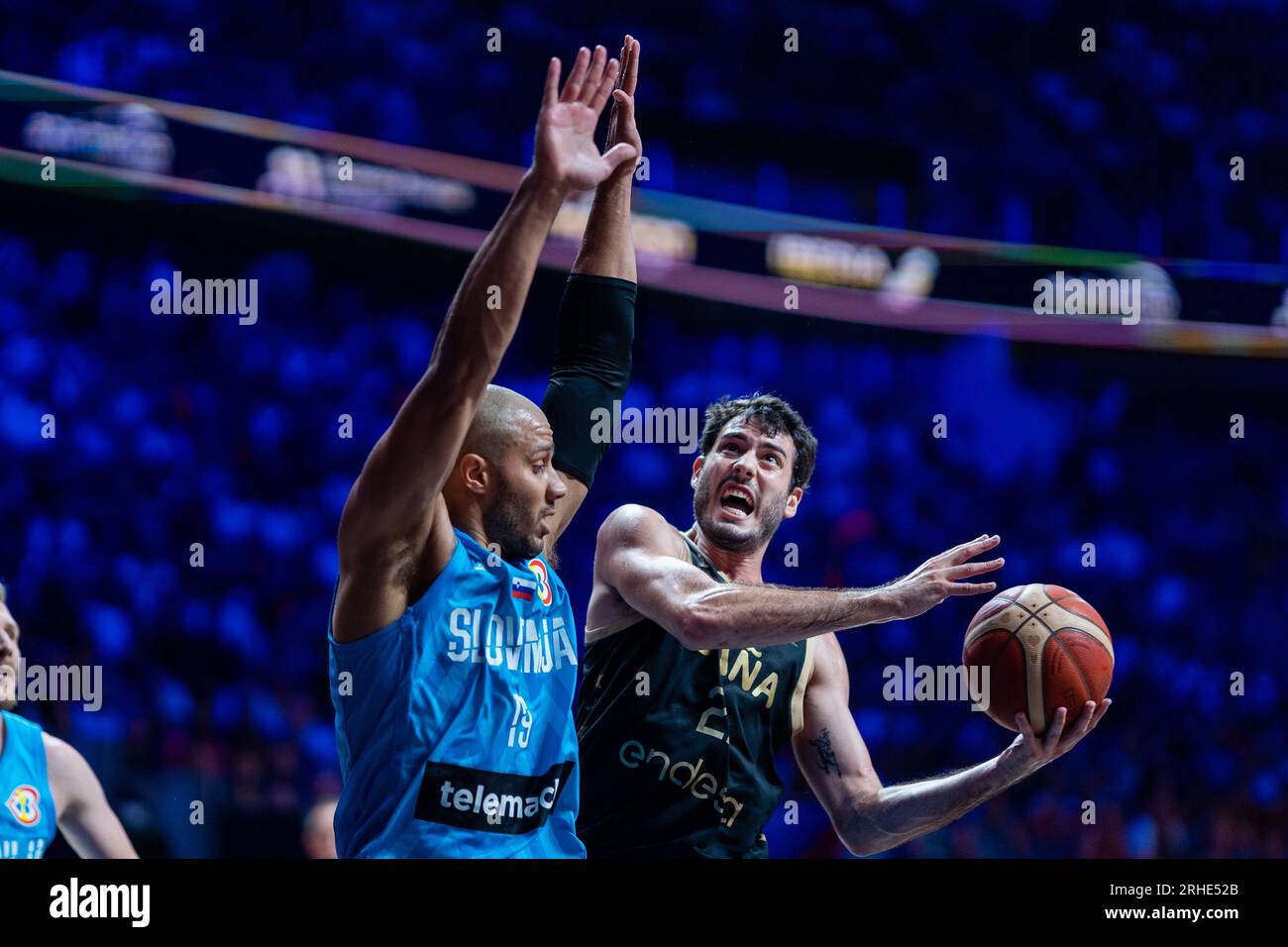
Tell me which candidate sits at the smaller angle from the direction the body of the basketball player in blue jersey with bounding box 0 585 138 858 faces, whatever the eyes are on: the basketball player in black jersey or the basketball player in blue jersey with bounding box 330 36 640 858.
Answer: the basketball player in blue jersey

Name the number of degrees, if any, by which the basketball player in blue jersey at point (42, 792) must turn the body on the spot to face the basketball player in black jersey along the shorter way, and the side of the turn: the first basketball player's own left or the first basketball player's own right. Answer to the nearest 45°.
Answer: approximately 45° to the first basketball player's own left

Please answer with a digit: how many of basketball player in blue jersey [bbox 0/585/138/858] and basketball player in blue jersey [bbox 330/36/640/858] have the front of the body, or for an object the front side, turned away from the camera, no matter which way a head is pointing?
0

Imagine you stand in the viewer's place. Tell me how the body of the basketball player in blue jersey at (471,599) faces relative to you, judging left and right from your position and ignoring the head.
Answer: facing the viewer and to the right of the viewer

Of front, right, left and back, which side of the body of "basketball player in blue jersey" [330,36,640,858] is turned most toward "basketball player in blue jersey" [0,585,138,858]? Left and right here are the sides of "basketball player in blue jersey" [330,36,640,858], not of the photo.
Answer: back

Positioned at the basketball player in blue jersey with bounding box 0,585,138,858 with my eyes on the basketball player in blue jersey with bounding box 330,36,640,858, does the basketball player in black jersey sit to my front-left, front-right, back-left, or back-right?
front-left

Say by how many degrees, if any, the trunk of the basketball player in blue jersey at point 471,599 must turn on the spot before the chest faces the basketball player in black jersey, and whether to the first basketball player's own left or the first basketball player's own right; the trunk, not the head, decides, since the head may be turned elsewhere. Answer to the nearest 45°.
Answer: approximately 90° to the first basketball player's own left

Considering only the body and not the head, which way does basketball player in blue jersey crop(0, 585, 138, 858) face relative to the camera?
toward the camera
